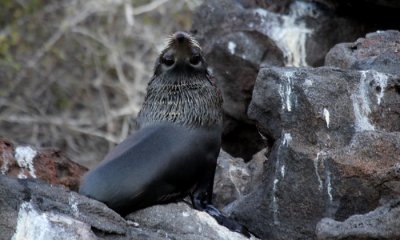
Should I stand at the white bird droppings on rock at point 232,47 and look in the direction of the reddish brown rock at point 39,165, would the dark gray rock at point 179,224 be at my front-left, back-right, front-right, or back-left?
front-left

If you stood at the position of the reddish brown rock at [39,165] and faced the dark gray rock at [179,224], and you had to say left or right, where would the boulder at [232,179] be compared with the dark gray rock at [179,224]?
left

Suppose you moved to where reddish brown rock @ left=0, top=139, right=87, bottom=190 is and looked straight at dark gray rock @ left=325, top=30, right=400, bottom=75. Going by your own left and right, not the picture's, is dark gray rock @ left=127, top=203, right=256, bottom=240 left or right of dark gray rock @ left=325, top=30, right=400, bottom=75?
right

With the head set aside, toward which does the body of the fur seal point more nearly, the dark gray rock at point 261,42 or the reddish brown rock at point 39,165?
the dark gray rock

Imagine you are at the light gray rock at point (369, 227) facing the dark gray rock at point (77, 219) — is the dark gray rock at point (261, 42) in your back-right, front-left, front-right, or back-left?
front-right
